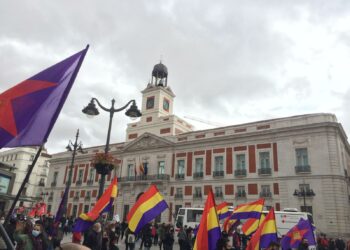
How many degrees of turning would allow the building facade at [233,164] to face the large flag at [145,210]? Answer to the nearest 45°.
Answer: approximately 45° to its left

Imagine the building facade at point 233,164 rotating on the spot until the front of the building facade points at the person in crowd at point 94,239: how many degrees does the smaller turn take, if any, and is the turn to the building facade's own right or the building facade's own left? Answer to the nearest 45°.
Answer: approximately 45° to the building facade's own left

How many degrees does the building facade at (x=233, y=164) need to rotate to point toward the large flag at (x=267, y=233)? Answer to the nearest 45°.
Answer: approximately 45° to its left

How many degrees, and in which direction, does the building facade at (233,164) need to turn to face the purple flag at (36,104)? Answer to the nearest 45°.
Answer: approximately 45° to its left

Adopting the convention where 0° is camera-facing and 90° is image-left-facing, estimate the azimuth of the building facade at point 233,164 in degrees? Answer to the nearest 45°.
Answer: approximately 45°

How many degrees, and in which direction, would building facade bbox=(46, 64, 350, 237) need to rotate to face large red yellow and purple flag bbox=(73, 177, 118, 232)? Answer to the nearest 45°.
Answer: approximately 45° to its left
